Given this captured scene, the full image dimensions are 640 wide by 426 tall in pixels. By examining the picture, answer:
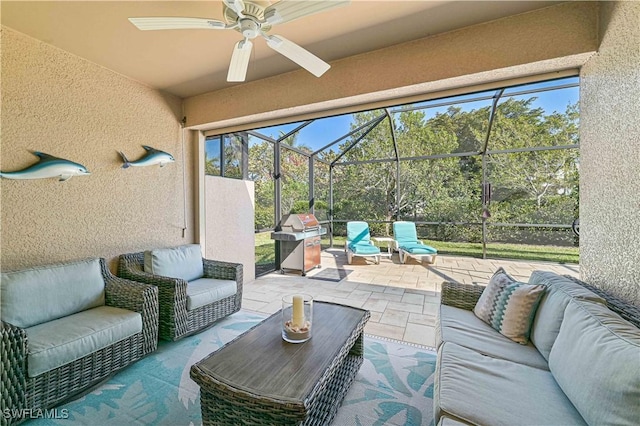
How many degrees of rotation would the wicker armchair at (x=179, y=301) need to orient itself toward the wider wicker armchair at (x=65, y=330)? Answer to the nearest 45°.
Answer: approximately 90° to its right

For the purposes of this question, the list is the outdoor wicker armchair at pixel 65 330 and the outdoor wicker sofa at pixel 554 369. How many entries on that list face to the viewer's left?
1

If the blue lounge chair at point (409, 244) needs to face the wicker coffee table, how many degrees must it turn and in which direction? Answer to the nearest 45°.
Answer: approximately 45° to its right

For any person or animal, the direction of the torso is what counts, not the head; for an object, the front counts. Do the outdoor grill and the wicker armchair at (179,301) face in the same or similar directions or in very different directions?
same or similar directions

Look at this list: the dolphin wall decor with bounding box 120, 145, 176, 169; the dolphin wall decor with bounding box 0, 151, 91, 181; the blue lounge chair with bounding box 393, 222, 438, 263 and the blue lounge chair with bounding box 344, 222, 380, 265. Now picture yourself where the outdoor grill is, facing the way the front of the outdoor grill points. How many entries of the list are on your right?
2

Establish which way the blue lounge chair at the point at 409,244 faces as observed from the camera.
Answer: facing the viewer and to the right of the viewer

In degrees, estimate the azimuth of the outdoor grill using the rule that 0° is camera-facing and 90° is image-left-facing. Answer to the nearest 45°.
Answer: approximately 315°

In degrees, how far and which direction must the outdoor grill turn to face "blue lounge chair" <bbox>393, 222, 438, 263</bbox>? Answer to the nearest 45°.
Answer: approximately 45° to its left

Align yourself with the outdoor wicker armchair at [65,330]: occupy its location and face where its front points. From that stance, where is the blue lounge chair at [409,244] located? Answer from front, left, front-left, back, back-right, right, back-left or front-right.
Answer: front-left

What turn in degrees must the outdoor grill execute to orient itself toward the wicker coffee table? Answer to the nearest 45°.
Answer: approximately 45° to its right

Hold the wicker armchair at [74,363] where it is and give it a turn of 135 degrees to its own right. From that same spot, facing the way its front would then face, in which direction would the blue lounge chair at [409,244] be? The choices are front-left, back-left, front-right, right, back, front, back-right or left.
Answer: back

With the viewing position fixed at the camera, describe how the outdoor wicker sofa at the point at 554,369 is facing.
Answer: facing to the left of the viewer
